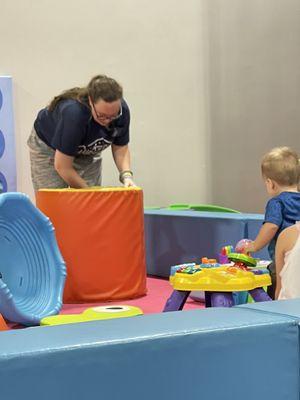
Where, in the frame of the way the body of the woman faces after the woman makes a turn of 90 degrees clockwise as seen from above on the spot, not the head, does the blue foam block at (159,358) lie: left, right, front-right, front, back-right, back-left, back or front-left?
front-left

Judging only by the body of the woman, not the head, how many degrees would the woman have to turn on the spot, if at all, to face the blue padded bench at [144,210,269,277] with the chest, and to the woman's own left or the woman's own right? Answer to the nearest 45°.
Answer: approximately 90° to the woman's own left

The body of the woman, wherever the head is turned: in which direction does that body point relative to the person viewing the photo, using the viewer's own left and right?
facing the viewer and to the right of the viewer

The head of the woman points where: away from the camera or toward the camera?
toward the camera

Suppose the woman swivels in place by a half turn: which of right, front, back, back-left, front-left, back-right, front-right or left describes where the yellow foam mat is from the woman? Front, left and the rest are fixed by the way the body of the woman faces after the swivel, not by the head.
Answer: back-left
